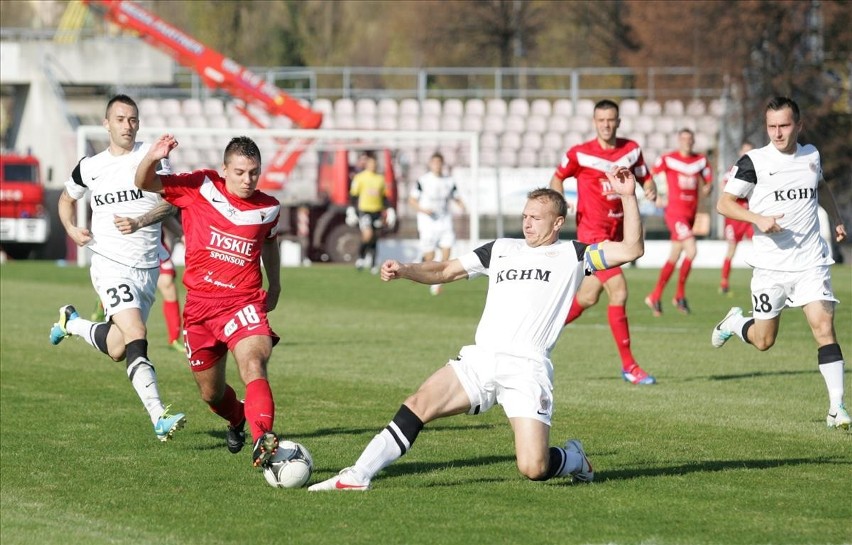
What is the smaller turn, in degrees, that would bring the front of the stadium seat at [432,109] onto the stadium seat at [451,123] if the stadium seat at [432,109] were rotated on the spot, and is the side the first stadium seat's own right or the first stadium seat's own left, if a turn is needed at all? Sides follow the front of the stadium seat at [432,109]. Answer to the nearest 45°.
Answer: approximately 90° to the first stadium seat's own left

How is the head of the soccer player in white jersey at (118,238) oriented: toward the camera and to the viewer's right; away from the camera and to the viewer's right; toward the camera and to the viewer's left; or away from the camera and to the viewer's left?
toward the camera and to the viewer's right

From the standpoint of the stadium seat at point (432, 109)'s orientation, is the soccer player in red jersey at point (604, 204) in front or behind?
in front

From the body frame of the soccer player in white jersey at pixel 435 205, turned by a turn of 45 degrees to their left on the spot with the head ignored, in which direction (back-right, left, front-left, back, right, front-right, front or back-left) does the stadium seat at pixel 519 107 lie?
back-left

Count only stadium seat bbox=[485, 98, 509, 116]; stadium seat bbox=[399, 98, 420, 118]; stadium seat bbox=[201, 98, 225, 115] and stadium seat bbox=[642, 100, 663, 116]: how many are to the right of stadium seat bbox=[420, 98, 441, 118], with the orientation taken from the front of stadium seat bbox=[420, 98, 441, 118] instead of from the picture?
2

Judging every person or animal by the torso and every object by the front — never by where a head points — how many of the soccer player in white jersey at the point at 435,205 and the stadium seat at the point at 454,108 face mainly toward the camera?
2

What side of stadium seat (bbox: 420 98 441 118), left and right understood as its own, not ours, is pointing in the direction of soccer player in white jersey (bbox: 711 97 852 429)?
front
